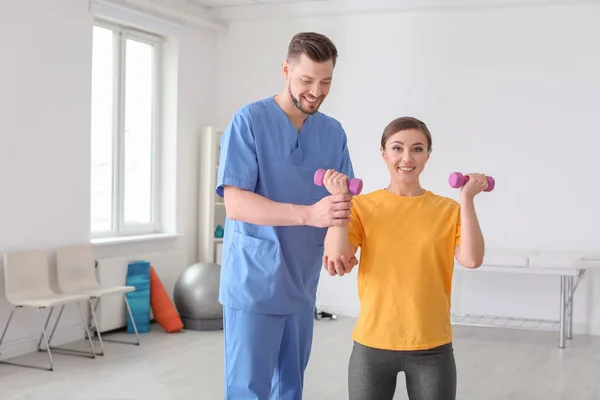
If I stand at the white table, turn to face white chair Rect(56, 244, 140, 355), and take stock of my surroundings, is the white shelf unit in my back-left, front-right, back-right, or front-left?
front-right

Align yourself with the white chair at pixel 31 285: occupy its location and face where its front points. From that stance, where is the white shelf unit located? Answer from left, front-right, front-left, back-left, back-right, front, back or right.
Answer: left

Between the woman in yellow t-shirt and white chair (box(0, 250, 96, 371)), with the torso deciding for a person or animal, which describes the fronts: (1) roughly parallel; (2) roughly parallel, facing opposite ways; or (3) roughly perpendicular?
roughly perpendicular

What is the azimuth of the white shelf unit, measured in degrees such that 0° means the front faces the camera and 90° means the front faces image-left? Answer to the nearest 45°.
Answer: approximately 315°

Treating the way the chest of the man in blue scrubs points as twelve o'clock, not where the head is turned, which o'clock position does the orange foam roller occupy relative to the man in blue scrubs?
The orange foam roller is roughly at 7 o'clock from the man in blue scrubs.

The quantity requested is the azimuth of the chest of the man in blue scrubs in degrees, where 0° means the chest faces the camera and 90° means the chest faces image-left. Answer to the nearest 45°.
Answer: approximately 315°

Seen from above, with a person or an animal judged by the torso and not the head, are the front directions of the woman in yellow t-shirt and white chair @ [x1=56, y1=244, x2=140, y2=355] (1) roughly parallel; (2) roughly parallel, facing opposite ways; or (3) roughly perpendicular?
roughly perpendicular

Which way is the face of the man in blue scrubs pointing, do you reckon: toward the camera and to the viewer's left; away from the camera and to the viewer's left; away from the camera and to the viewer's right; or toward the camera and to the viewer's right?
toward the camera and to the viewer's right

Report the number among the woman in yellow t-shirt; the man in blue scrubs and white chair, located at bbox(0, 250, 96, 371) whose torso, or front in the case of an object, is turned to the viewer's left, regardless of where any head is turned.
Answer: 0

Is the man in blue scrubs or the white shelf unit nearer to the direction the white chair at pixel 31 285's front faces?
the man in blue scrubs

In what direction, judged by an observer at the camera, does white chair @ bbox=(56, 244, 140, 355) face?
facing the viewer and to the right of the viewer
